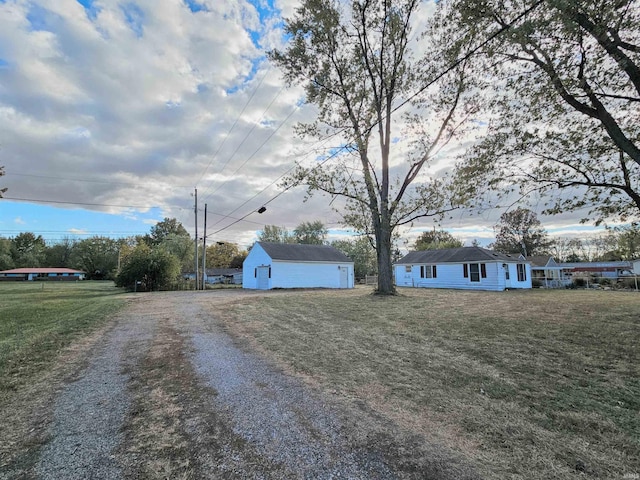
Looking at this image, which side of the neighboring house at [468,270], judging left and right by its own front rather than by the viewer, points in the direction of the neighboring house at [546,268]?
left

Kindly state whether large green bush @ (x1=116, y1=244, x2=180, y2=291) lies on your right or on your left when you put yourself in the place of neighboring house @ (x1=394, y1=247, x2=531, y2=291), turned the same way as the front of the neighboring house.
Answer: on your right

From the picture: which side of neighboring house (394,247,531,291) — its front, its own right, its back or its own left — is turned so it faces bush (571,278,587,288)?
left

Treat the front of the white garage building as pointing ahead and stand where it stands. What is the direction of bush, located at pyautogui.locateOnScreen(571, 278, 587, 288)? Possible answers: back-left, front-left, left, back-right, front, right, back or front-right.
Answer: back-left

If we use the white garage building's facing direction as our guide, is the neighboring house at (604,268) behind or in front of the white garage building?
behind

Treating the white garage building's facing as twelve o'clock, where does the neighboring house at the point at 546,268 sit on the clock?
The neighboring house is roughly at 7 o'clock from the white garage building.

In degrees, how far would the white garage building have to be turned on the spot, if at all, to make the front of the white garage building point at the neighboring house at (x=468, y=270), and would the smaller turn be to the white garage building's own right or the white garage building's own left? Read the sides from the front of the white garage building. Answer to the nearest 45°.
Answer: approximately 135° to the white garage building's own left

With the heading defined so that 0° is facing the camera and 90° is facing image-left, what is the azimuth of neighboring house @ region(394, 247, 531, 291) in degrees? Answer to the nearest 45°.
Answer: approximately 315°
